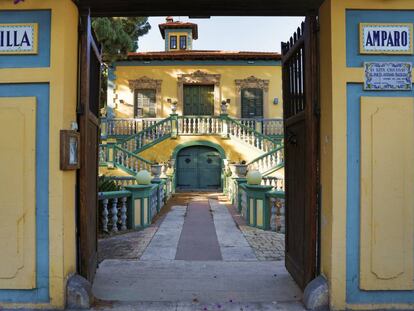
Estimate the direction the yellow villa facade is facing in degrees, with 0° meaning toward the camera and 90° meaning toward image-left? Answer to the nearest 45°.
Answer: approximately 0°

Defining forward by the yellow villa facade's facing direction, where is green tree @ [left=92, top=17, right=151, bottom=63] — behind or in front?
behind
